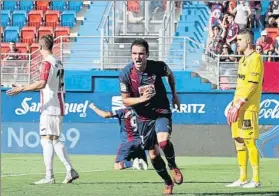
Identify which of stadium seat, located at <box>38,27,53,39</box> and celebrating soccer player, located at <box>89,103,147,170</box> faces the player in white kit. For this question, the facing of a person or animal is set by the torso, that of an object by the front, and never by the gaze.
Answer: the stadium seat

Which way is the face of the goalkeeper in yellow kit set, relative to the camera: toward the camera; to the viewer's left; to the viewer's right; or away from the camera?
to the viewer's left

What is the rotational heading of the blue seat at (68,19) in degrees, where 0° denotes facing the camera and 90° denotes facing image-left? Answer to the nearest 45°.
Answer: approximately 0°

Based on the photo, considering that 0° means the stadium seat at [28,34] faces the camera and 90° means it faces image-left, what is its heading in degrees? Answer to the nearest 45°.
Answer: approximately 0°

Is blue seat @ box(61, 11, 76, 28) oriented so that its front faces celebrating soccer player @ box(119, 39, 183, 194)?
yes

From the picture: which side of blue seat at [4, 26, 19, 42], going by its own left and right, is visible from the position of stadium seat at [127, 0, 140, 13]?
left

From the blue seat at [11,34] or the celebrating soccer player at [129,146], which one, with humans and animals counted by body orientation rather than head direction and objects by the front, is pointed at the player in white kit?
the blue seat

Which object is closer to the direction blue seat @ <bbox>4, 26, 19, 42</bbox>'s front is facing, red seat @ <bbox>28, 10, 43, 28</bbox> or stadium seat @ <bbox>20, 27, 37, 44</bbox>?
the stadium seat

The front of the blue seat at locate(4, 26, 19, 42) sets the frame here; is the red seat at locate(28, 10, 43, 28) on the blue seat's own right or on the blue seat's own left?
on the blue seat's own left
